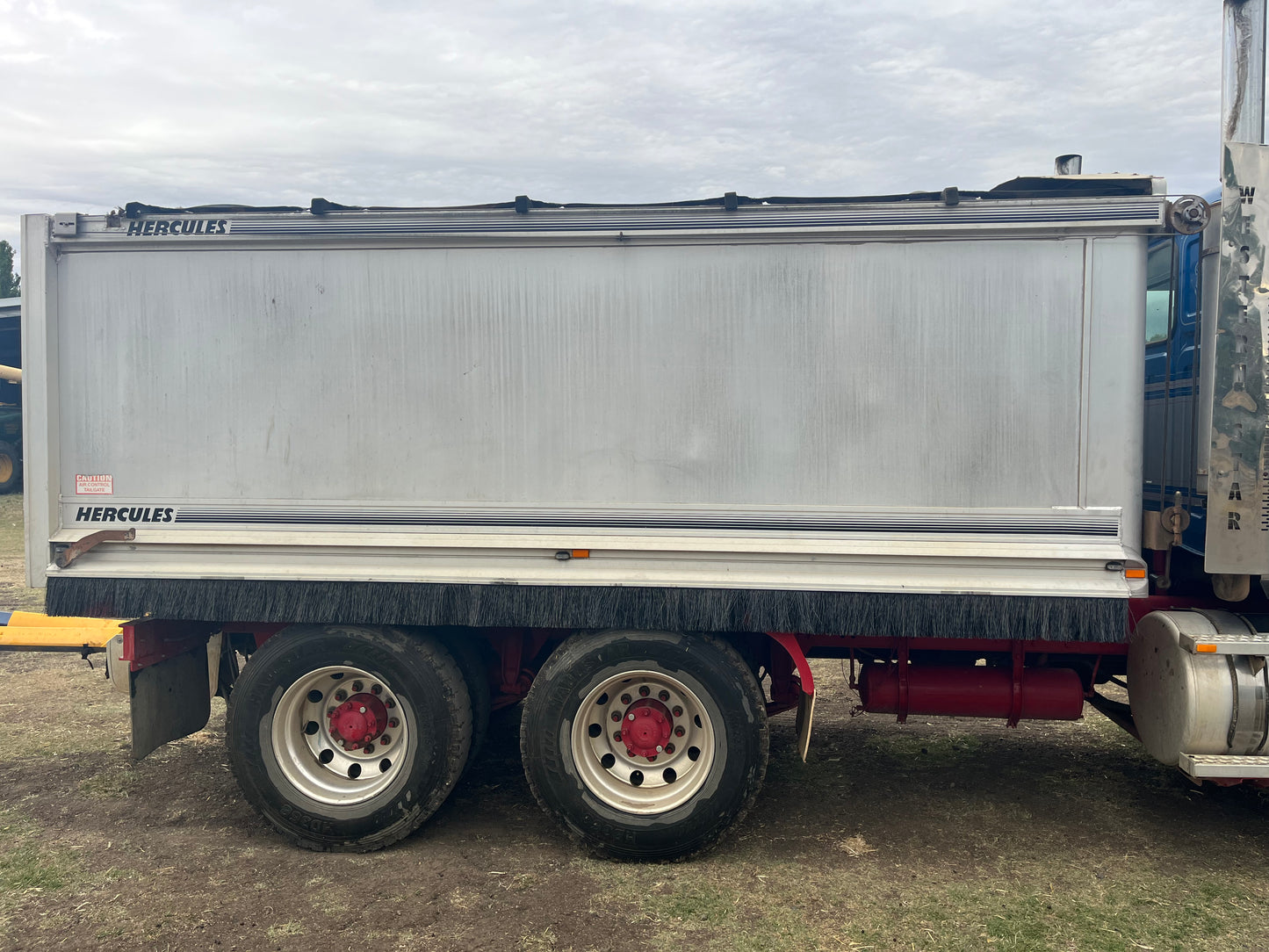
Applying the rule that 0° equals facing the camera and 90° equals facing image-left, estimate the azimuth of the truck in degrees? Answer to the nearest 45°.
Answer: approximately 270°

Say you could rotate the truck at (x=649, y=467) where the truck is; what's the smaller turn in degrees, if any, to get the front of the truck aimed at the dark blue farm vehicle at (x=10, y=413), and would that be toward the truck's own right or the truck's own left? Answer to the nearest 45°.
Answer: approximately 135° to the truck's own left
